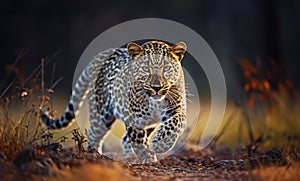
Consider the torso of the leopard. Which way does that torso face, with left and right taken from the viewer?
facing the viewer and to the right of the viewer
